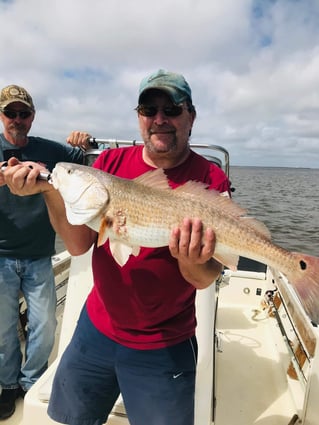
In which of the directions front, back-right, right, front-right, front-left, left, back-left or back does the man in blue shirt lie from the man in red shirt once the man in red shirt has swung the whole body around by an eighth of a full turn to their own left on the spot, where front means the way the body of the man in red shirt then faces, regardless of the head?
back

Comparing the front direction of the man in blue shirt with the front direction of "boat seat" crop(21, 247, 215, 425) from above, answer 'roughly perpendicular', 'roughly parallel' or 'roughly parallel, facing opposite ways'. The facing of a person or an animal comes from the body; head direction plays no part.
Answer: roughly parallel

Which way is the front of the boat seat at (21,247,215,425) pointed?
toward the camera

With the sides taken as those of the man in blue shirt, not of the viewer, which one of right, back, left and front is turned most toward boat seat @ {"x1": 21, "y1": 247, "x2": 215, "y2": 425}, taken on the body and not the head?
left

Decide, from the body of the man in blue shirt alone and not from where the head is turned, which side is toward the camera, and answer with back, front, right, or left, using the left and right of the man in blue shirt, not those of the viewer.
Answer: front

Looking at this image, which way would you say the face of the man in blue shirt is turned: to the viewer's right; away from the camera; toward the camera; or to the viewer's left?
toward the camera

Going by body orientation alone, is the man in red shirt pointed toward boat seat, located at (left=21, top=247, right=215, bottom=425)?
no

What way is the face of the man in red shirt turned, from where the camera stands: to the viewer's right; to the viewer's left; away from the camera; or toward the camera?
toward the camera
